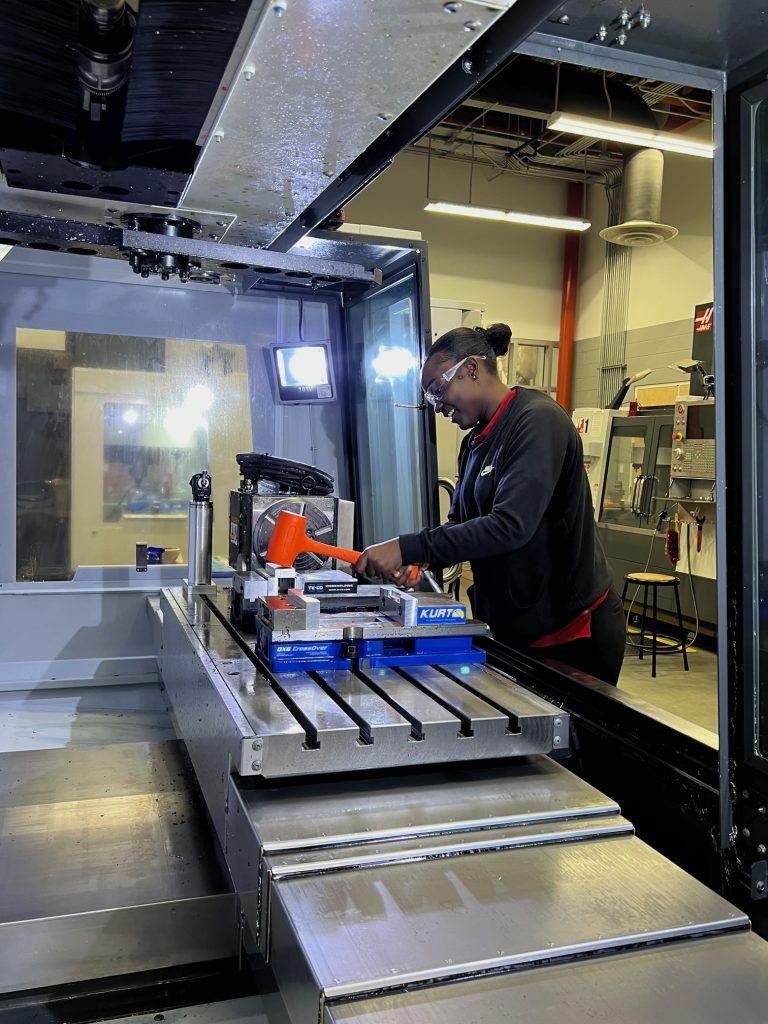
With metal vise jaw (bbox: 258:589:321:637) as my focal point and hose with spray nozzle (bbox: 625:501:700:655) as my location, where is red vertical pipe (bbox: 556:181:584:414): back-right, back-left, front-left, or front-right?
back-right

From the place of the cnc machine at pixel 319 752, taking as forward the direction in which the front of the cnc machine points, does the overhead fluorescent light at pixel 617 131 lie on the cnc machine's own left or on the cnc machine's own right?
on the cnc machine's own left

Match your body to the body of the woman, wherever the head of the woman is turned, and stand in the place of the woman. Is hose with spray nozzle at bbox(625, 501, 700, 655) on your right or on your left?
on your right

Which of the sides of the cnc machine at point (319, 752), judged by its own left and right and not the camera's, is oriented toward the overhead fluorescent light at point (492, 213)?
left

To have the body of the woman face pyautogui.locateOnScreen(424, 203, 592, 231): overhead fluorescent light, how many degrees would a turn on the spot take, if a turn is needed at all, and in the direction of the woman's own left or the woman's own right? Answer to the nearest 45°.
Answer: approximately 90° to the woman's own right

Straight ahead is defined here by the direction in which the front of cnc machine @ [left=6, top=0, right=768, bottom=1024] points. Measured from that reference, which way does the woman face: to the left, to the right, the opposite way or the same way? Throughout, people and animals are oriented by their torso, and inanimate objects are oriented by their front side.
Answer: the opposite way

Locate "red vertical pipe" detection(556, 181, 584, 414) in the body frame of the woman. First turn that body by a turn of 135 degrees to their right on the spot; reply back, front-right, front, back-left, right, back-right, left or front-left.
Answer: front-left

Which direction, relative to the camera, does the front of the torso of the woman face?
to the viewer's left

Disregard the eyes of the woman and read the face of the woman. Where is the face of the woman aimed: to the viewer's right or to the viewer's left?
to the viewer's left

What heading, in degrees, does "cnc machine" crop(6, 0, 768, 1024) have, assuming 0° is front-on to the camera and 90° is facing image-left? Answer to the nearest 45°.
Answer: approximately 270°

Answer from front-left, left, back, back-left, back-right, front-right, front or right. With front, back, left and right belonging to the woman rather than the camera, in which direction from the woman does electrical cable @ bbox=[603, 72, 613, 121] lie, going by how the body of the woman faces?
right

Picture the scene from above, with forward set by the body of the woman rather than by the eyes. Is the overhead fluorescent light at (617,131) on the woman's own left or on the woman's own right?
on the woman's own right
